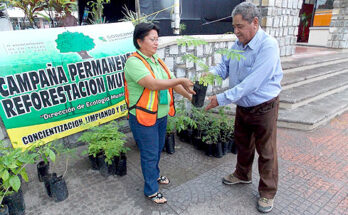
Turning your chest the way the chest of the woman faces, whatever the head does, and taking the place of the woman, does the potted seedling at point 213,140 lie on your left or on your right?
on your left

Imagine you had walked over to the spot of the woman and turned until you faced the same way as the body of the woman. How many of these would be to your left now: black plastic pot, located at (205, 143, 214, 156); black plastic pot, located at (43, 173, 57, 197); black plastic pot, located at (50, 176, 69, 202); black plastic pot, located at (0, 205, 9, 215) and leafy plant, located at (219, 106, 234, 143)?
2

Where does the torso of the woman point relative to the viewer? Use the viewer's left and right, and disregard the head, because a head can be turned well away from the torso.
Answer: facing the viewer and to the right of the viewer

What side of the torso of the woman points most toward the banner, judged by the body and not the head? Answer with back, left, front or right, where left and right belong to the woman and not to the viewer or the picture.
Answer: back

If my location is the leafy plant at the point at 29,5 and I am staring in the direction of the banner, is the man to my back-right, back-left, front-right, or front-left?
front-left

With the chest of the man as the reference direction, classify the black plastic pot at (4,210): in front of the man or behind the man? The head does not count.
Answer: in front

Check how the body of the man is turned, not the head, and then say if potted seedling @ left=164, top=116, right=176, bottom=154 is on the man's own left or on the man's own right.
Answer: on the man's own right

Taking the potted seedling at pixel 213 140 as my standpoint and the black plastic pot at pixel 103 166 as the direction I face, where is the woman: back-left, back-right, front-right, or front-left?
front-left

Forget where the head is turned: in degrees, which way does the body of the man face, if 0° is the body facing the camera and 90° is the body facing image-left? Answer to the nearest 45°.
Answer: approximately 45°

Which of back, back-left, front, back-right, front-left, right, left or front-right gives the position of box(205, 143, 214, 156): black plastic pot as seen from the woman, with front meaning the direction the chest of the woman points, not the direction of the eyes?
left

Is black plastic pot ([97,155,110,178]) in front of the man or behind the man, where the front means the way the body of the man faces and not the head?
in front

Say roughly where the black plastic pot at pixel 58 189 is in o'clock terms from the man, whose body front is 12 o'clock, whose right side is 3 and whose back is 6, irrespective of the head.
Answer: The black plastic pot is roughly at 1 o'clock from the man.

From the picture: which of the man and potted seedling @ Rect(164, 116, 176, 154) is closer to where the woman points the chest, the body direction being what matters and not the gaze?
the man

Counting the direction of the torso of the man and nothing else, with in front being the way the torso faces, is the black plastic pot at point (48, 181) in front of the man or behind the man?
in front

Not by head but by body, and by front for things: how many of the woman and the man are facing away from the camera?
0
